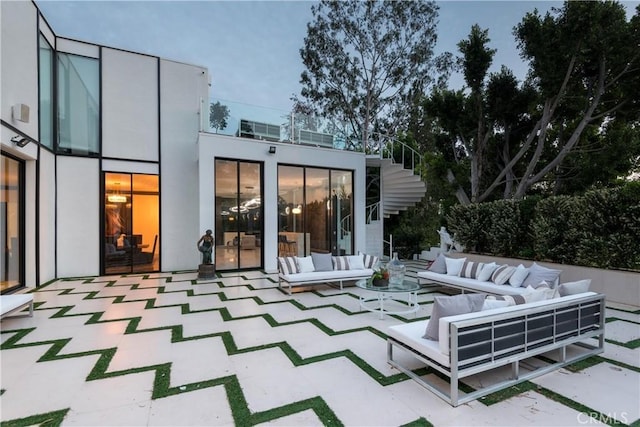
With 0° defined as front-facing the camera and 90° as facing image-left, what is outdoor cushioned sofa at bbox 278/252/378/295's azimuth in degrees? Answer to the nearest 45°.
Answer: approximately 315°

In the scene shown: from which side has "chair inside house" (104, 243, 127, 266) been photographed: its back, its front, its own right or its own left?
right

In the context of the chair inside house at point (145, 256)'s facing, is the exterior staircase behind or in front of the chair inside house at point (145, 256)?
behind

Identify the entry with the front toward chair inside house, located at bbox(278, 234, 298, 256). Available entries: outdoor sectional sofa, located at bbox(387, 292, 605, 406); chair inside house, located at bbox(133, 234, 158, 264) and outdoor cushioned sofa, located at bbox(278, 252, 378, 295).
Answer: outdoor sectional sofa, located at bbox(387, 292, 605, 406)

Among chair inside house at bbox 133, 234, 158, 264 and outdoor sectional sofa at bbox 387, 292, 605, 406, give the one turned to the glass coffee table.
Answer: the outdoor sectional sofa

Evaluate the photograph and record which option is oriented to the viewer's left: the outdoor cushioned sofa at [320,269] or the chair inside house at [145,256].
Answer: the chair inside house

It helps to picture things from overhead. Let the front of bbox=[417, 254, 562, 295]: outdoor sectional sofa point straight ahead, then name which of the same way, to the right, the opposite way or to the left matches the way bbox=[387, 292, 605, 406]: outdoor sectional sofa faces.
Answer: to the right

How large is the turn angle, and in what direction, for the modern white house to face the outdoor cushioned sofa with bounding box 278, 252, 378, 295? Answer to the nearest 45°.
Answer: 0° — it already faces it

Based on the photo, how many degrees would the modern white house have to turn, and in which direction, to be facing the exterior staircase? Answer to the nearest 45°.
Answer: approximately 45° to its left

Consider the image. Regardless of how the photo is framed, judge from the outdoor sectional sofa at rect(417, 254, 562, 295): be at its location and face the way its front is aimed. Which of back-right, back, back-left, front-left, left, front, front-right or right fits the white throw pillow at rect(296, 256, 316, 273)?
front-right

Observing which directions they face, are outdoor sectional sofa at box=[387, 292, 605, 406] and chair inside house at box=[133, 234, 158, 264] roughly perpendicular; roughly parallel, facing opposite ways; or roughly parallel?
roughly perpendicular

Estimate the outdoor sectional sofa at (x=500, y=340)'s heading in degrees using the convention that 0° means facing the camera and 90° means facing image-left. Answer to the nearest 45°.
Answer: approximately 135°

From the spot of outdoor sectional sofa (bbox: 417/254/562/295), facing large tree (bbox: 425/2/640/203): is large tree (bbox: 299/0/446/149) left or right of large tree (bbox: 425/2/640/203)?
left
